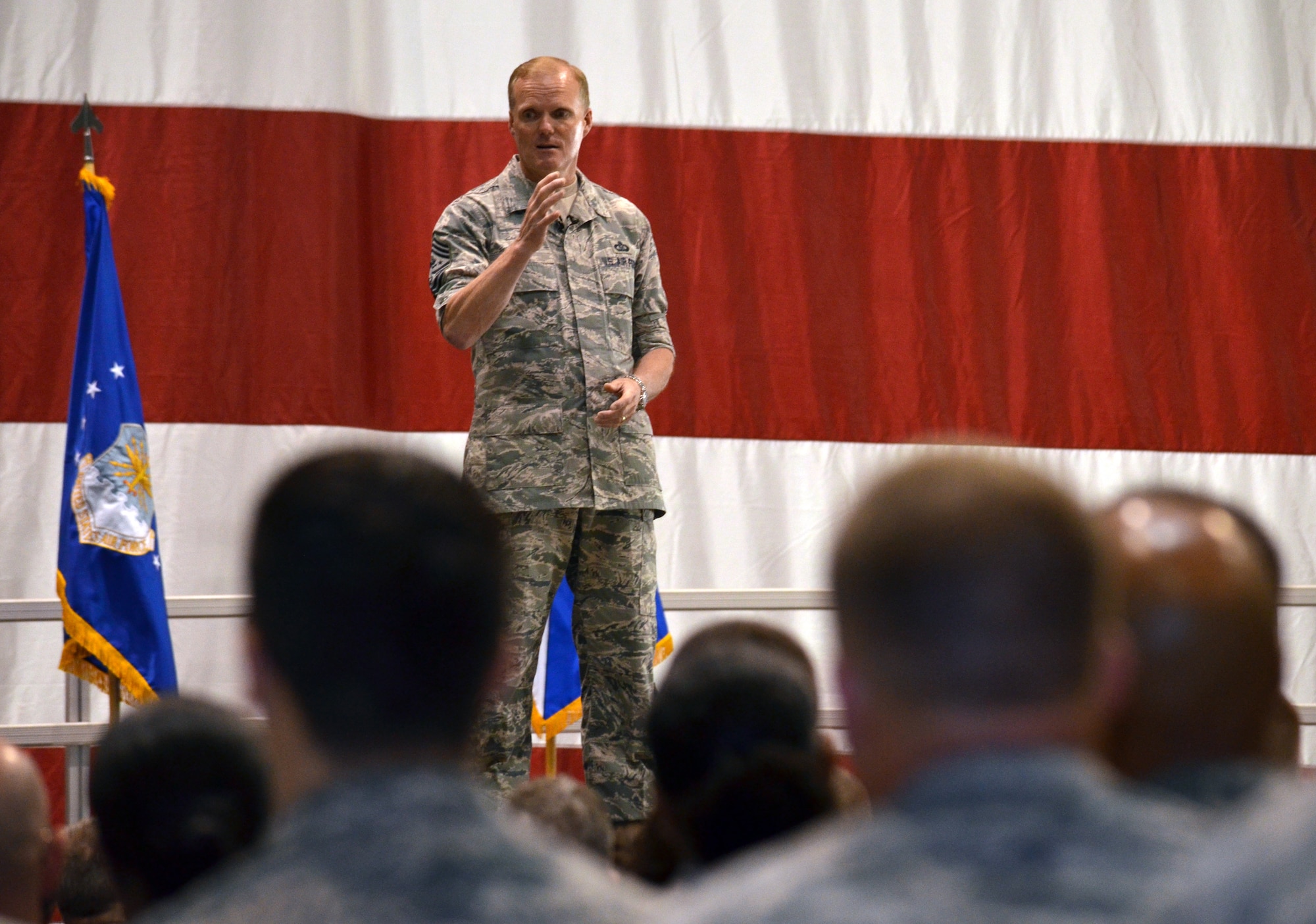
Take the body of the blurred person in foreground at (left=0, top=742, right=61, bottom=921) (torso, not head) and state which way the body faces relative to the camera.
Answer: away from the camera

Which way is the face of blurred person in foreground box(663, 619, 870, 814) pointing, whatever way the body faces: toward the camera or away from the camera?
away from the camera

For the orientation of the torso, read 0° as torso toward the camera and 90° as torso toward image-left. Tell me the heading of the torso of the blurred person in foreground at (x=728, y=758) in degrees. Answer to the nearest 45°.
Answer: approximately 180°

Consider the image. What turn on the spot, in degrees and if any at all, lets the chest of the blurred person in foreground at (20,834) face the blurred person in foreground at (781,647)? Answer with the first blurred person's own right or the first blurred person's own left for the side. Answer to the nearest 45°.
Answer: approximately 90° to the first blurred person's own right

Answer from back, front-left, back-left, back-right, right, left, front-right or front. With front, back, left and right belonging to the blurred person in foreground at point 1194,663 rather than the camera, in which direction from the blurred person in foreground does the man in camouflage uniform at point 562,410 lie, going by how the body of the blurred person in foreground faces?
front-left

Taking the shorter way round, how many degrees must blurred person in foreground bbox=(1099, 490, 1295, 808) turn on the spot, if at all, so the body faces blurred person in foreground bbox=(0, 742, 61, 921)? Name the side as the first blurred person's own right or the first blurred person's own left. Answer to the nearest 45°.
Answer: approximately 90° to the first blurred person's own left

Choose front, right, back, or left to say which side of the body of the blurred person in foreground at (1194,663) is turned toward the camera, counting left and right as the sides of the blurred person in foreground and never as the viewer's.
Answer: back

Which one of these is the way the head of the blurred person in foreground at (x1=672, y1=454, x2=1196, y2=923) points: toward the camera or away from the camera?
away from the camera

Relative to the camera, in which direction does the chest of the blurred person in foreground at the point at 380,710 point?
away from the camera

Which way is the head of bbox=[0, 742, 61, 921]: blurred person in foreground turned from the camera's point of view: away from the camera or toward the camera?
away from the camera

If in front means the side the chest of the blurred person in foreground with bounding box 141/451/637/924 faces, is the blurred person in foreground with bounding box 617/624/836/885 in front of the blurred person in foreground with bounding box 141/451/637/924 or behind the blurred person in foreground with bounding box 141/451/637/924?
in front
